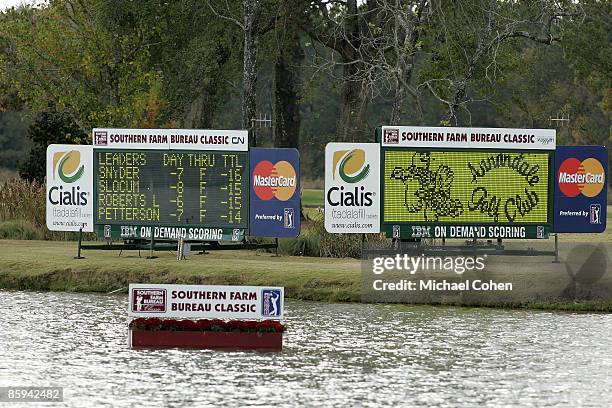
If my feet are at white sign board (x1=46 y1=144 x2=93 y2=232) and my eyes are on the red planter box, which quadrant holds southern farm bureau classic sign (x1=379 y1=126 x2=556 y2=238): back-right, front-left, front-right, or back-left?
front-left

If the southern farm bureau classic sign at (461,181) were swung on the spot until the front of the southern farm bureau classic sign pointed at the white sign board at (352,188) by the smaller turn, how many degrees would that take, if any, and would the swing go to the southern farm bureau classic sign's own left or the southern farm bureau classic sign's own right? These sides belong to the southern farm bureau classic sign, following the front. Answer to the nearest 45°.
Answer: approximately 90° to the southern farm bureau classic sign's own right

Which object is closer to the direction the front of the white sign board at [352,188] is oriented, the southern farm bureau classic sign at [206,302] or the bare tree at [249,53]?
the southern farm bureau classic sign

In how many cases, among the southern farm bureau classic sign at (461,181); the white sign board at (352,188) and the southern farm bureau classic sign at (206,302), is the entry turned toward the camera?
3

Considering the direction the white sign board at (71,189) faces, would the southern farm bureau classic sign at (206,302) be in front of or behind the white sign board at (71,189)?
in front

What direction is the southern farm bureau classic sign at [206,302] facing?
toward the camera

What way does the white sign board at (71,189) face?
toward the camera

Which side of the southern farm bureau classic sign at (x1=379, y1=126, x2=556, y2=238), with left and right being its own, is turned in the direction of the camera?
front

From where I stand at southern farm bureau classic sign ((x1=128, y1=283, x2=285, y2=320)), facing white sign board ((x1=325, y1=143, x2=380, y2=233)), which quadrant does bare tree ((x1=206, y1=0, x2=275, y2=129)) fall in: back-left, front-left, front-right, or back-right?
front-left

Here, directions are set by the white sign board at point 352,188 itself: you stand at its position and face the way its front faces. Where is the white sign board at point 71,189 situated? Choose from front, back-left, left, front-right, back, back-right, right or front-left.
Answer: right

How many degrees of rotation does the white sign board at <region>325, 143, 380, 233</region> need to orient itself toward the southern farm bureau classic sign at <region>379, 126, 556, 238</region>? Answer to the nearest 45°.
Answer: approximately 90° to its left

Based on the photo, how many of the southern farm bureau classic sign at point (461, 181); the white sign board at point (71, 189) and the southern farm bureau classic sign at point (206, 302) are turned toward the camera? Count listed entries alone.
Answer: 3

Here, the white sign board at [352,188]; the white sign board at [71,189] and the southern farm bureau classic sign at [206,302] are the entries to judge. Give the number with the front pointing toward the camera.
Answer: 3

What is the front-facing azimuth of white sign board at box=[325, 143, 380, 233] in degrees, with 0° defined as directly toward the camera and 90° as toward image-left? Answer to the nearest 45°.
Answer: approximately 0°
